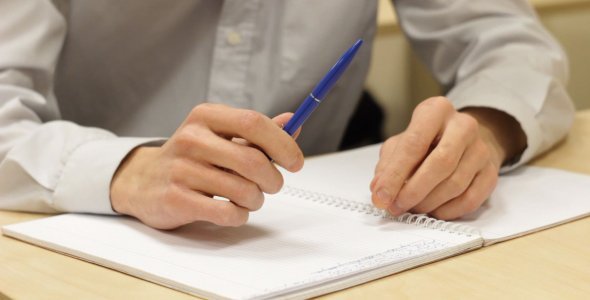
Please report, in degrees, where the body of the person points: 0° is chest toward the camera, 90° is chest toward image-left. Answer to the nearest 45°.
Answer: approximately 0°
